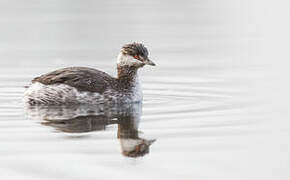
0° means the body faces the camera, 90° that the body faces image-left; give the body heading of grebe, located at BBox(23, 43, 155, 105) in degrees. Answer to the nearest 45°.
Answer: approximately 270°
